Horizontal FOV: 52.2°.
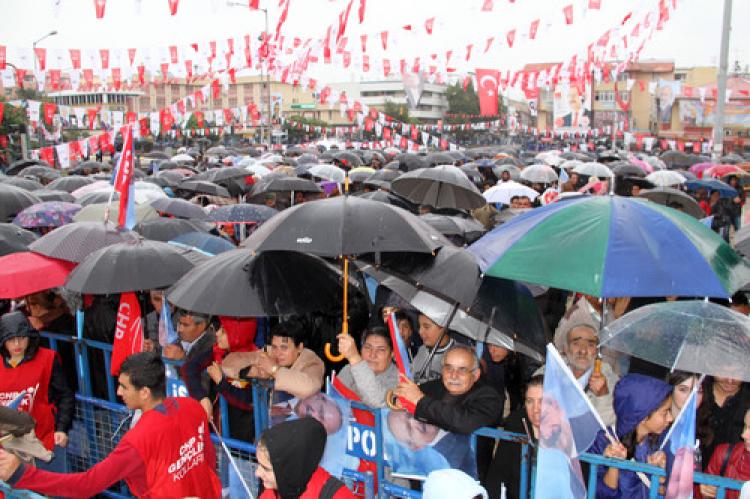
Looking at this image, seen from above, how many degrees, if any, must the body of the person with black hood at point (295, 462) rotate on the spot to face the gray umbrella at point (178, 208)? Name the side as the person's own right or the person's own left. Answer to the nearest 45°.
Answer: approximately 90° to the person's own right

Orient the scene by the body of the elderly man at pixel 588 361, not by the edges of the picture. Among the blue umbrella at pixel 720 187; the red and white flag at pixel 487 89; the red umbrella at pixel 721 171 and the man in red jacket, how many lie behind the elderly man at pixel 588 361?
3

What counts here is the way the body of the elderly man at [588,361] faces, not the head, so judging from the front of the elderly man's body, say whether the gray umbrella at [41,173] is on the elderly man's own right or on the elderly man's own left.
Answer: on the elderly man's own right

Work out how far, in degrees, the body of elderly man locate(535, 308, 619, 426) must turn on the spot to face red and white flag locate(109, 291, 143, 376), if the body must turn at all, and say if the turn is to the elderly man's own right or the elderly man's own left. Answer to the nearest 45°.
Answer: approximately 90° to the elderly man's own right

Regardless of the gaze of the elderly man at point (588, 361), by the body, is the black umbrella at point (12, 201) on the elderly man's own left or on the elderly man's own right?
on the elderly man's own right

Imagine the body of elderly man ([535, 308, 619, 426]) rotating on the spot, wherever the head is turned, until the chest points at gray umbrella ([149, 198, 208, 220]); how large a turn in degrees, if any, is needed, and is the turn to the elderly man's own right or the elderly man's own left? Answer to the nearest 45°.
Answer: approximately 135° to the elderly man's own right

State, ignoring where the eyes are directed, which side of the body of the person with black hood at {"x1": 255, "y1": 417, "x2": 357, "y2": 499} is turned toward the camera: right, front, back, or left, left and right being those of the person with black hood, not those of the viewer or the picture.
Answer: left

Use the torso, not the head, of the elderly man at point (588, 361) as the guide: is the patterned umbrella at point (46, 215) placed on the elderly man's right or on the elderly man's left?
on the elderly man's right

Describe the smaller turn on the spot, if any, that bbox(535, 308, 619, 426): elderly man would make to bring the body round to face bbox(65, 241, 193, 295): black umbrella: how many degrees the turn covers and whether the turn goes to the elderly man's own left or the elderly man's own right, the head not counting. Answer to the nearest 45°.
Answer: approximately 90° to the elderly man's own right
